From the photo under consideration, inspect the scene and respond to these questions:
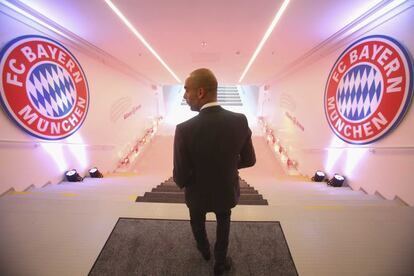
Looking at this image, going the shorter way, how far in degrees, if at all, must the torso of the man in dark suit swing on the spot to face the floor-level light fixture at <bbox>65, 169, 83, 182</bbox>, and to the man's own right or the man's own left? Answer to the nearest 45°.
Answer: approximately 45° to the man's own left

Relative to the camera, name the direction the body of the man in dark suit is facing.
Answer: away from the camera

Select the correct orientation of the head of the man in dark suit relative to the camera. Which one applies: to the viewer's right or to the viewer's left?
to the viewer's left

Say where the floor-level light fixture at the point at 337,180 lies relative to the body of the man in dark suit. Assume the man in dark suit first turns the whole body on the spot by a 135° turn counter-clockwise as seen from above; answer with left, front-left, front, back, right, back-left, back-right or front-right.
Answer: back

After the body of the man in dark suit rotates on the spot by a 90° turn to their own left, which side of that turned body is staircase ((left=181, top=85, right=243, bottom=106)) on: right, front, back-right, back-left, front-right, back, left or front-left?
right
